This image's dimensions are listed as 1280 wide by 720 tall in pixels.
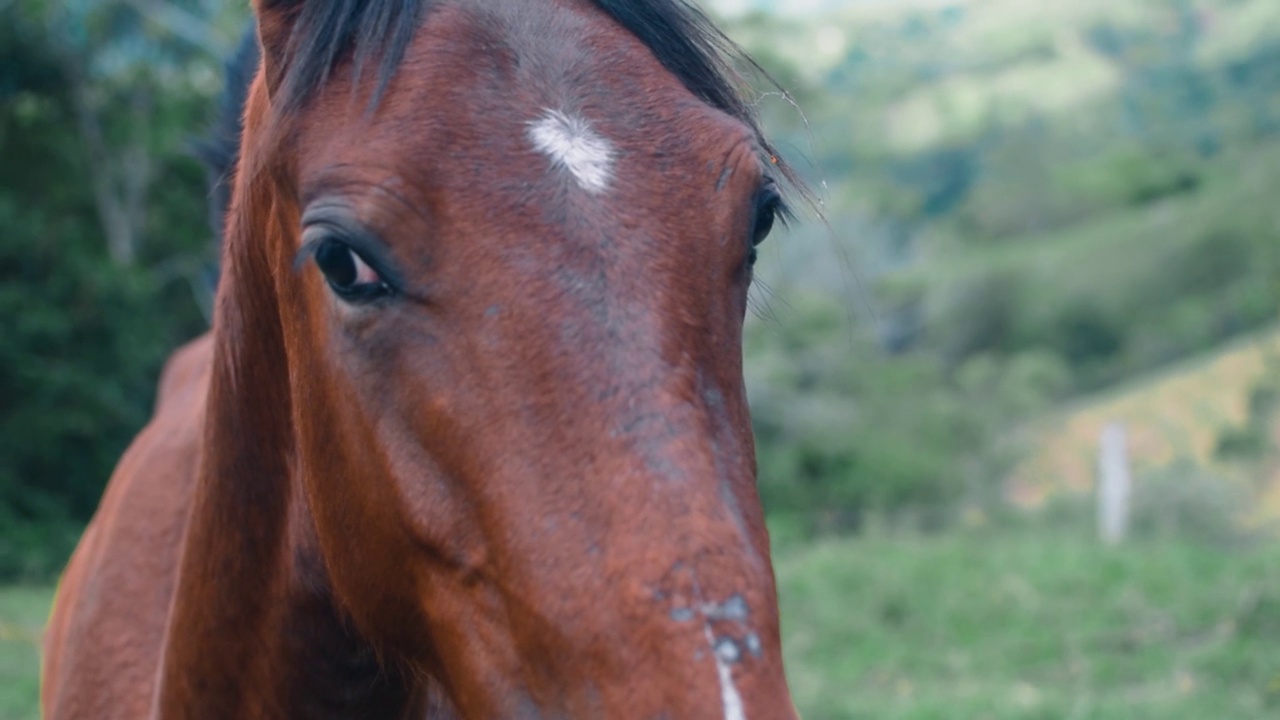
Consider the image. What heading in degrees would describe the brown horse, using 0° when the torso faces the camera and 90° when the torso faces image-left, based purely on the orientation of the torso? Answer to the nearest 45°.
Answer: approximately 315°
